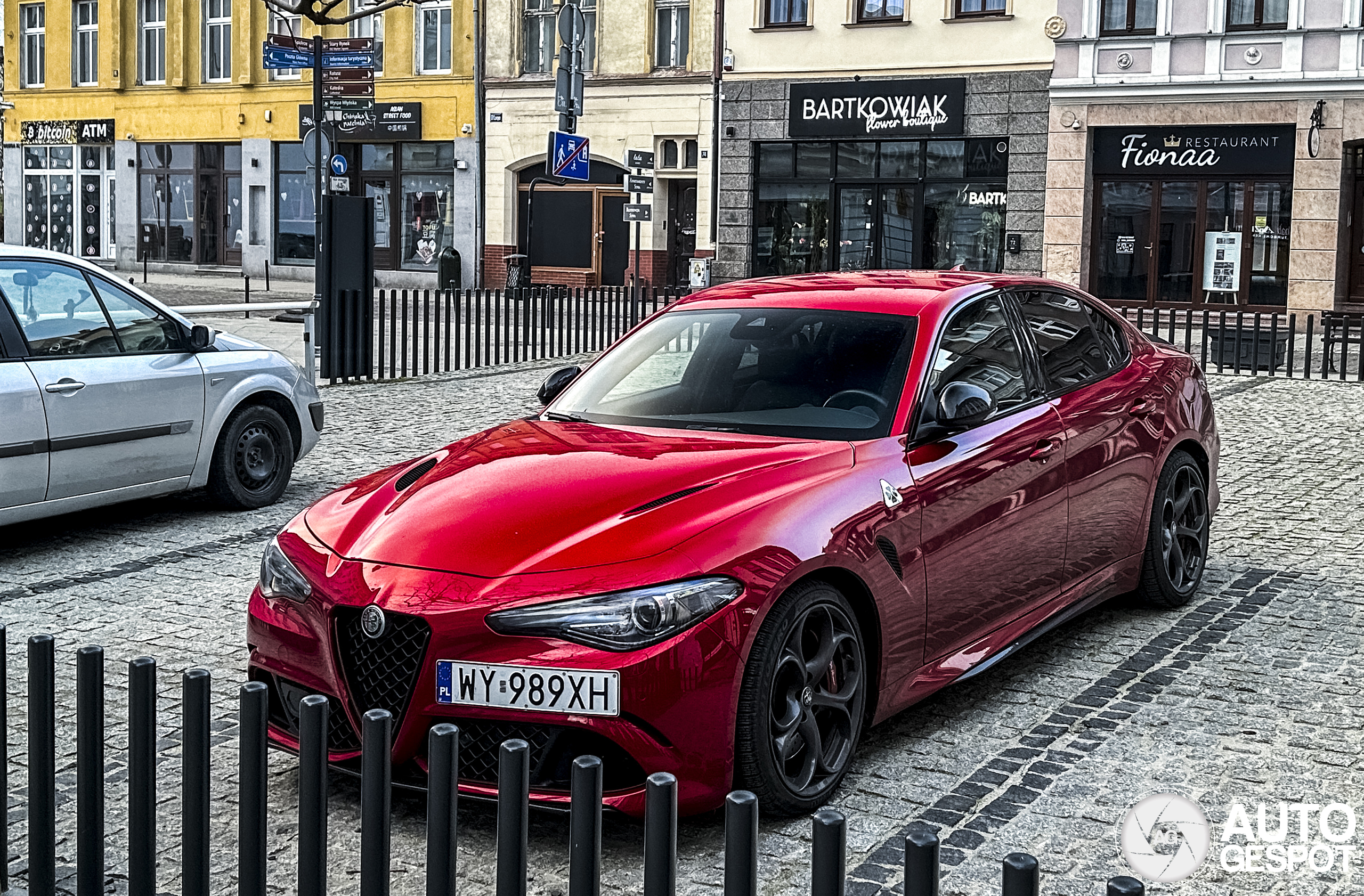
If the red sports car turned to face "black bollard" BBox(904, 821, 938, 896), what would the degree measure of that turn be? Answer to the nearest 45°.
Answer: approximately 45° to its left

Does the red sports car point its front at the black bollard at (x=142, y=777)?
yes

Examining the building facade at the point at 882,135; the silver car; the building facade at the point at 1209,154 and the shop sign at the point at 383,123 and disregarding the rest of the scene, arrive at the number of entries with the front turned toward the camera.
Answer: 3

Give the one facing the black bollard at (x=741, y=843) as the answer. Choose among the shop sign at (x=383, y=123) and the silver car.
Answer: the shop sign

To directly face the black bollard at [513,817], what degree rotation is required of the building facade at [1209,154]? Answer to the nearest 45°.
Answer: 0° — it already faces it

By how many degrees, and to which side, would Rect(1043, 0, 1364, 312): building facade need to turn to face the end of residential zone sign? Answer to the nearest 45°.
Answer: approximately 45° to its right

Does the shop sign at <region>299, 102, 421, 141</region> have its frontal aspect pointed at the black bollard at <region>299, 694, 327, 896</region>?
yes

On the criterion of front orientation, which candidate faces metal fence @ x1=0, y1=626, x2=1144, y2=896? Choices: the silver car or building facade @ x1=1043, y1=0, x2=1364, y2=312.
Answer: the building facade

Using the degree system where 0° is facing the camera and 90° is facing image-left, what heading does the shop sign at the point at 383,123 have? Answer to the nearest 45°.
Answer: approximately 0°

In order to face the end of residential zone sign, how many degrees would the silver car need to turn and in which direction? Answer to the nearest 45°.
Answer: approximately 45° to its left

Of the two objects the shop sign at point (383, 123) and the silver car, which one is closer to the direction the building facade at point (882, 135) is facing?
the silver car

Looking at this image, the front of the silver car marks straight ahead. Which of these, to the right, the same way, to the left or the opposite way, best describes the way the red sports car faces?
the opposite way

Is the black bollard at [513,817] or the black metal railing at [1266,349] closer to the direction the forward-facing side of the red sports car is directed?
the black bollard

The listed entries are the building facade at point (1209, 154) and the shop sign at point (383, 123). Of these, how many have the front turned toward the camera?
2

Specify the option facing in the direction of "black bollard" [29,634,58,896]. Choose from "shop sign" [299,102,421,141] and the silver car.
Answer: the shop sign
